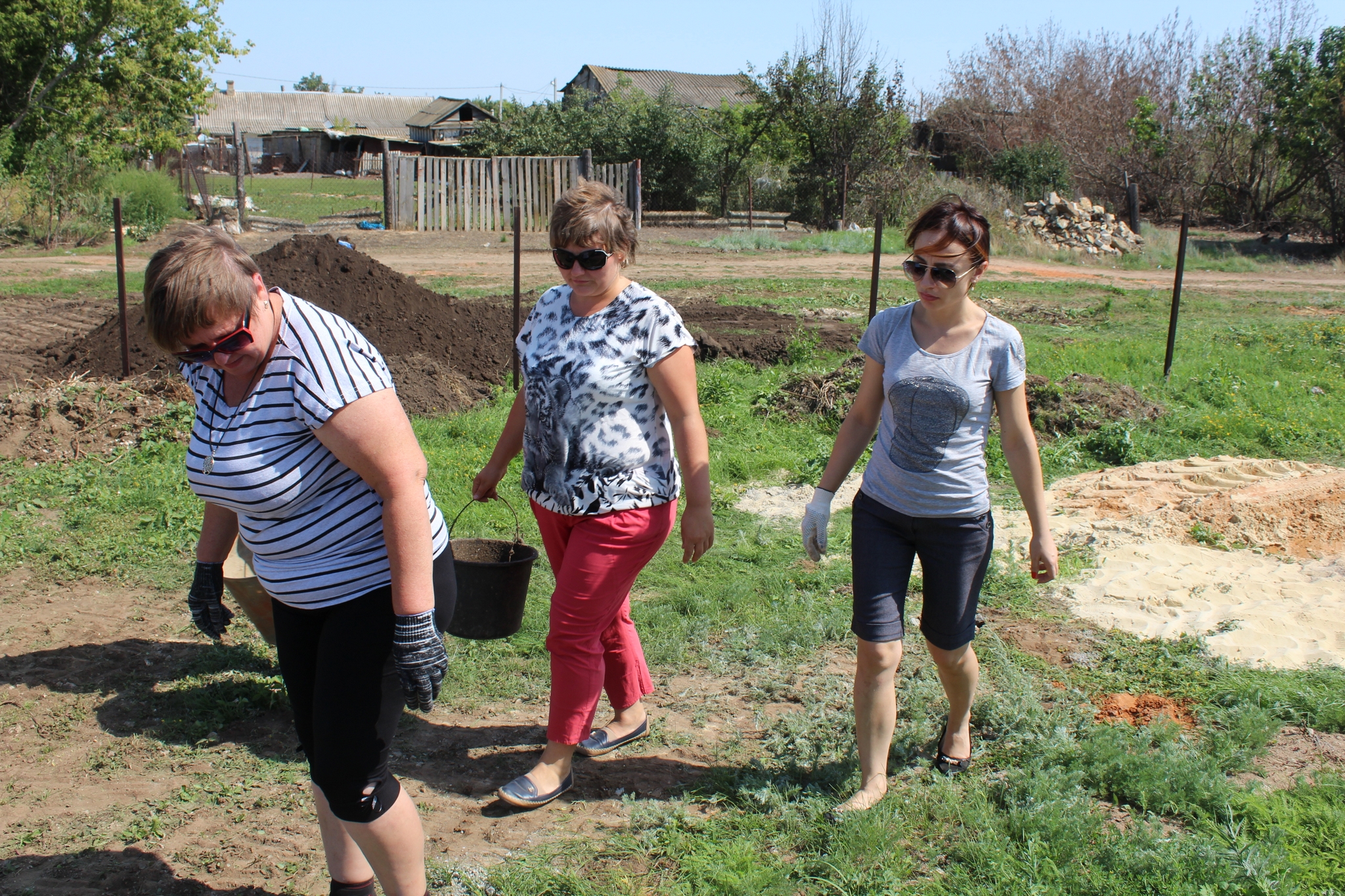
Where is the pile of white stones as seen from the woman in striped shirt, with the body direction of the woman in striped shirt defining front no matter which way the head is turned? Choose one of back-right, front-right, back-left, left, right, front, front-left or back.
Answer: back

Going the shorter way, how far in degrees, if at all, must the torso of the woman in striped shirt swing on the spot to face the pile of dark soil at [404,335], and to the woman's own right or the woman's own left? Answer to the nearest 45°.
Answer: approximately 135° to the woman's own right

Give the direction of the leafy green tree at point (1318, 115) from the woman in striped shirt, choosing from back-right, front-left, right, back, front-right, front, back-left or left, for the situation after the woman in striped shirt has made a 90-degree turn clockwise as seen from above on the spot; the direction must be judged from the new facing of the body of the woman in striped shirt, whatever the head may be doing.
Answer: right

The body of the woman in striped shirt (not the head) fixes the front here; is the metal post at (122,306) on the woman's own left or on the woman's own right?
on the woman's own right

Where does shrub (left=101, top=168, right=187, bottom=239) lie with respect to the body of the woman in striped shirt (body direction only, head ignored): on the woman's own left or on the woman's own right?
on the woman's own right

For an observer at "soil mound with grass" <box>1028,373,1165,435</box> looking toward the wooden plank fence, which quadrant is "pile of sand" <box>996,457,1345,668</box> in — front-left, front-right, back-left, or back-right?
back-left

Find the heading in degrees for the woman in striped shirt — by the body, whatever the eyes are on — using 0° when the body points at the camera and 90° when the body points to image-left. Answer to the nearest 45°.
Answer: approximately 45°

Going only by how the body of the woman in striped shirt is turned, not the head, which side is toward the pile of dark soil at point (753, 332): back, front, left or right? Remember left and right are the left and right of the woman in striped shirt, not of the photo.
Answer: back

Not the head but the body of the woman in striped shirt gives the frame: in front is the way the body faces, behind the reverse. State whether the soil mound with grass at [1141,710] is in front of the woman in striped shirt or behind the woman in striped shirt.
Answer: behind

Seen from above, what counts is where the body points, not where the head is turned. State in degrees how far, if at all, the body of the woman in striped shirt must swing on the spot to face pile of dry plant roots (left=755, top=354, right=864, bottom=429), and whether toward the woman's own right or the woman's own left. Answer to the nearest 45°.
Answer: approximately 180°

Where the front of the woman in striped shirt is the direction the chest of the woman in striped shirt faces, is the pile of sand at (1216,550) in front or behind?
behind
